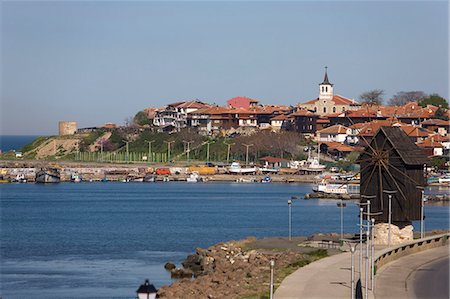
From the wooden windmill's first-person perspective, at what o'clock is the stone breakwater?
The stone breakwater is roughly at 12 o'clock from the wooden windmill.

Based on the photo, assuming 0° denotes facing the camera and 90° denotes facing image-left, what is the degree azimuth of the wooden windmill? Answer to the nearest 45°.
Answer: approximately 45°
